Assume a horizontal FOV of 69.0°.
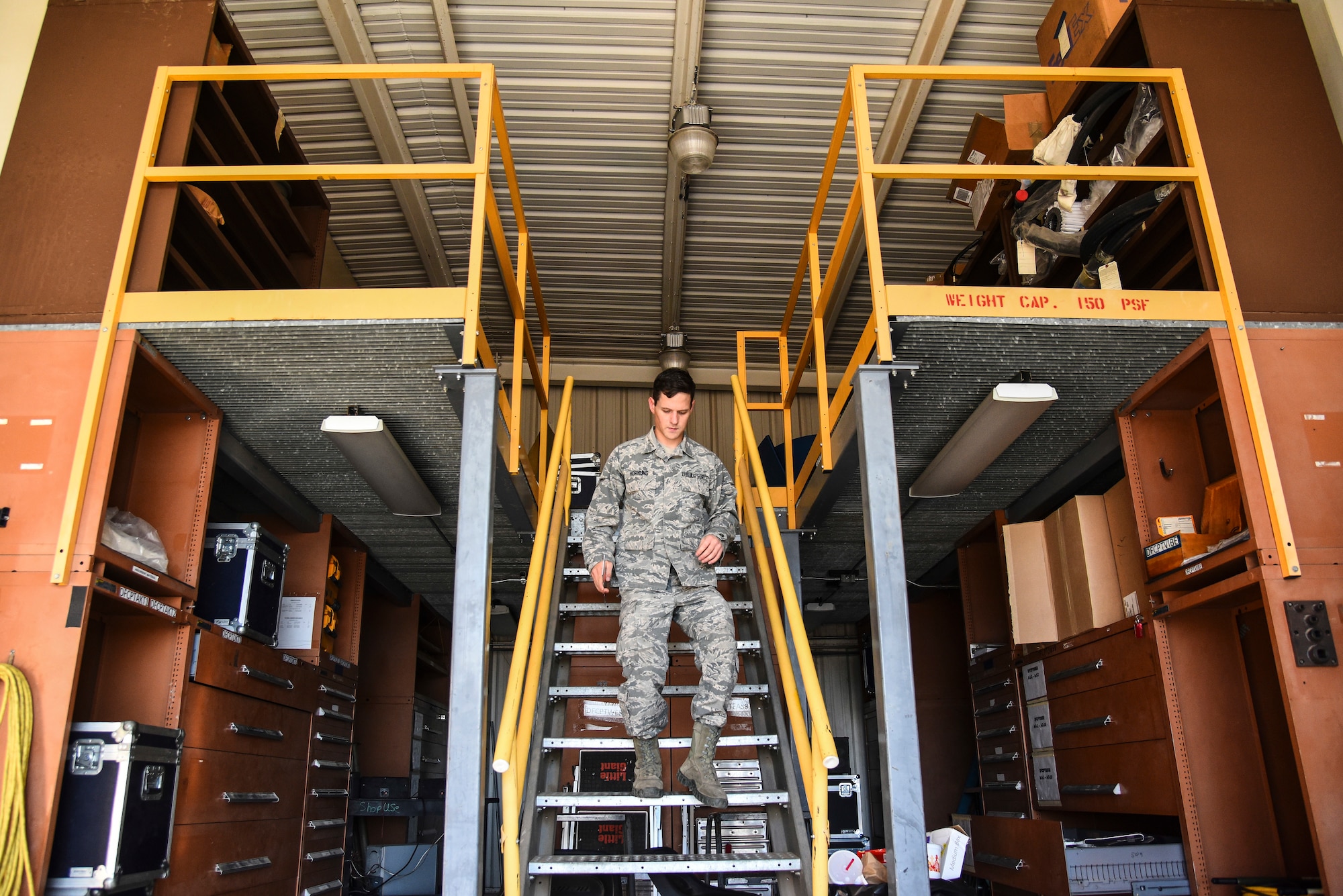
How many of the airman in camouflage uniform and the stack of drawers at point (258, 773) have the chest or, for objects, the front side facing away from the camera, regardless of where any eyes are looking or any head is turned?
0

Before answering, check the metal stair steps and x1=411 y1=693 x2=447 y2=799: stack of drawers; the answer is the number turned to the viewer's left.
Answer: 0

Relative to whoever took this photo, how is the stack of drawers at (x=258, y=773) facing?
facing the viewer and to the right of the viewer

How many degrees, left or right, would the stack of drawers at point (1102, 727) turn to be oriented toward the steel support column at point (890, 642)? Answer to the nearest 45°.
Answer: approximately 45° to its left

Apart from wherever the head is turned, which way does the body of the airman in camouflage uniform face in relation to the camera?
toward the camera

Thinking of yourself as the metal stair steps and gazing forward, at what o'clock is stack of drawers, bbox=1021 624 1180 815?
The stack of drawers is roughly at 8 o'clock from the metal stair steps.

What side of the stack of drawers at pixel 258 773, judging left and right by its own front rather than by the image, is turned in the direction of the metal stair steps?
front

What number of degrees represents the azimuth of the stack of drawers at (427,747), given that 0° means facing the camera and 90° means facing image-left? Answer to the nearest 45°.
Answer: approximately 315°

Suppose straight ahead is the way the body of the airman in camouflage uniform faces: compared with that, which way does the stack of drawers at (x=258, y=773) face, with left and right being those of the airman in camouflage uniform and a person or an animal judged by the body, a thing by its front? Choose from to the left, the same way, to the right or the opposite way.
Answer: to the left

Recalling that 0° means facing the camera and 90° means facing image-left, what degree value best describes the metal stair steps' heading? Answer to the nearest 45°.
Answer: approximately 0°

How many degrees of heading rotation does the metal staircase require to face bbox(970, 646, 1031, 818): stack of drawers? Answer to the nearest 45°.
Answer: approximately 135° to its left

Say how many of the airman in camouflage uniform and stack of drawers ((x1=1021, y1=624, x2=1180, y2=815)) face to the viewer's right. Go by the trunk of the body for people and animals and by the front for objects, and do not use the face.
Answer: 0

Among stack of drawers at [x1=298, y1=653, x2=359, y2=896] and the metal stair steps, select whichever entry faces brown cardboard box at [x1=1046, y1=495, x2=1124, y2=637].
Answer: the stack of drawers
